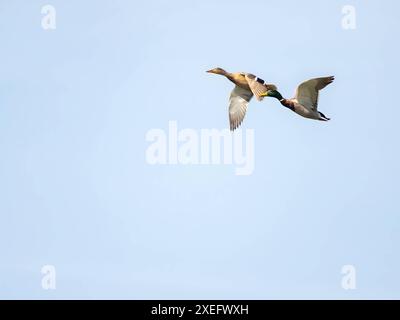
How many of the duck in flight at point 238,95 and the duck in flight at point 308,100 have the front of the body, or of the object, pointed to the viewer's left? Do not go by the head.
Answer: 2

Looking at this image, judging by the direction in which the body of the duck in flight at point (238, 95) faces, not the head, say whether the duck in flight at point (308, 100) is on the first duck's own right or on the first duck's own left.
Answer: on the first duck's own left

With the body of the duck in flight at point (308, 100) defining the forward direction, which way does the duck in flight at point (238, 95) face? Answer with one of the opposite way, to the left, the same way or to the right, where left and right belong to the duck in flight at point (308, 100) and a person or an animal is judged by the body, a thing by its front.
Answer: the same way

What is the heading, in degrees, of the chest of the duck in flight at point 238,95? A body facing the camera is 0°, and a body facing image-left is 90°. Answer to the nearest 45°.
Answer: approximately 90°

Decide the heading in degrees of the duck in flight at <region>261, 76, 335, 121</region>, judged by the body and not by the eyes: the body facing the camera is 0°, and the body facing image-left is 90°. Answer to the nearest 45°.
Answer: approximately 90°

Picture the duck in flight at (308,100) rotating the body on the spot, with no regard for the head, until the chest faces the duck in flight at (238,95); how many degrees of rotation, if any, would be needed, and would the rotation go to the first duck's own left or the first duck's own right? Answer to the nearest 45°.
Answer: approximately 45° to the first duck's own right
